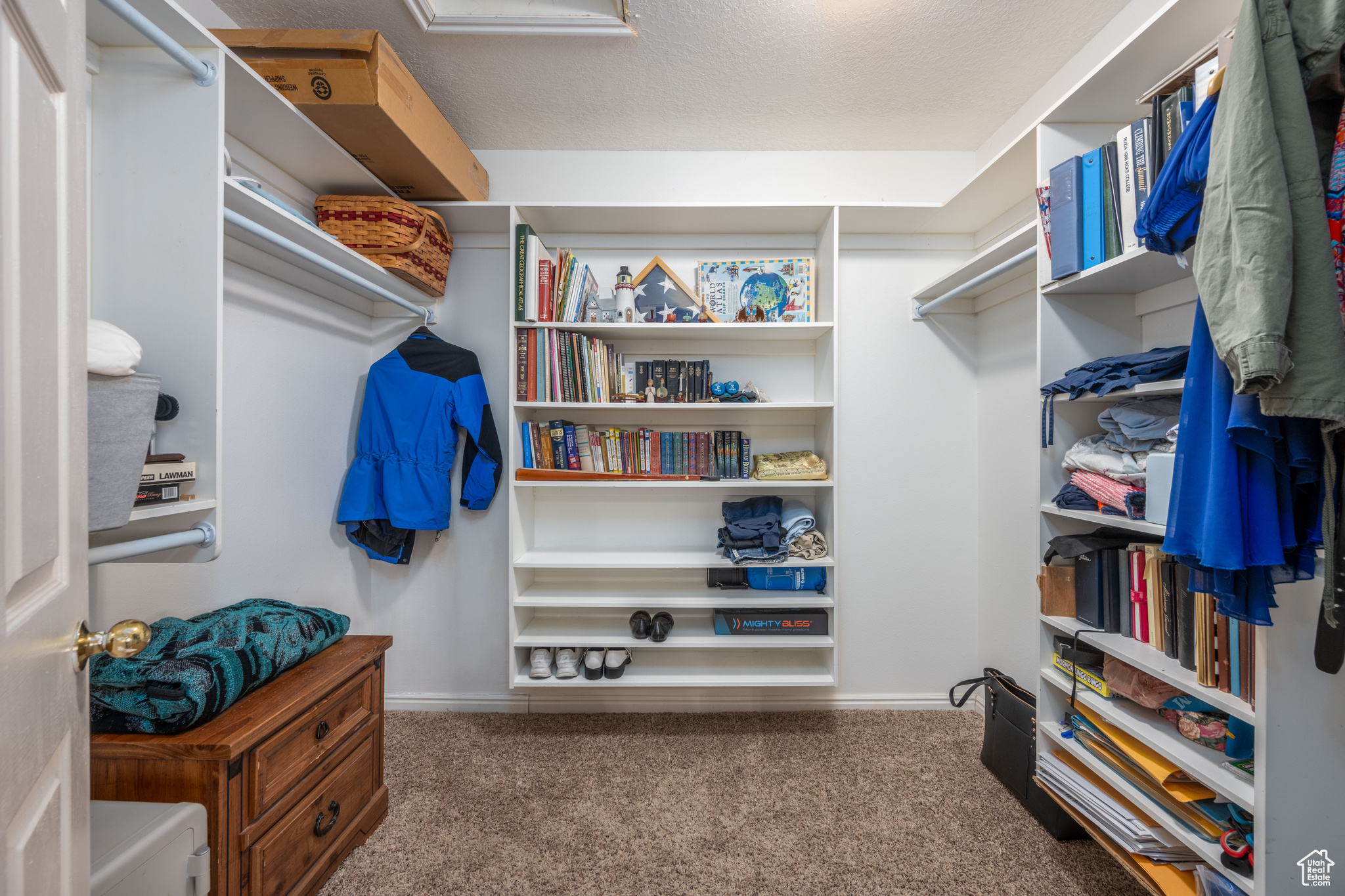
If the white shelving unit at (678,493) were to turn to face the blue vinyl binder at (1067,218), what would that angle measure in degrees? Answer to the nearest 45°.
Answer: approximately 45° to its left

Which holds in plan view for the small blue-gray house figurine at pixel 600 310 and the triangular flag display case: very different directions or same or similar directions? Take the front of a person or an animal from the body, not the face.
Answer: same or similar directions

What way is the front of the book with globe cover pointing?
toward the camera

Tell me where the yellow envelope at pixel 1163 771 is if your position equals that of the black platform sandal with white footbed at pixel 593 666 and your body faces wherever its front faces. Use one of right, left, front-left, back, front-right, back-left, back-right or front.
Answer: front-left

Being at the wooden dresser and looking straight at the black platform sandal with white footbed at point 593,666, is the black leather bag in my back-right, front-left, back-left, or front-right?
front-right

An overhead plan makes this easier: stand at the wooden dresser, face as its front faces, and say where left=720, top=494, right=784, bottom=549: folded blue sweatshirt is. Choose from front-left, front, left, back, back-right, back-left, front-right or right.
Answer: front-left

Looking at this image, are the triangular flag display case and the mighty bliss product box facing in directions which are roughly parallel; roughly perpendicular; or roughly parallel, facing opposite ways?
roughly parallel

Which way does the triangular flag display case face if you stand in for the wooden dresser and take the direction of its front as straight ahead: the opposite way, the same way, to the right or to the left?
to the right

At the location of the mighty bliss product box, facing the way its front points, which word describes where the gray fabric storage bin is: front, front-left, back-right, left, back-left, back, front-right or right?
front-right

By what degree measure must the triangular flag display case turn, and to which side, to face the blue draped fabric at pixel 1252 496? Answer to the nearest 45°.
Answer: approximately 45° to its left
